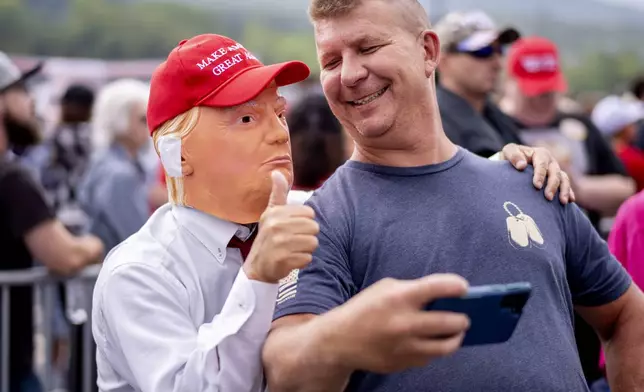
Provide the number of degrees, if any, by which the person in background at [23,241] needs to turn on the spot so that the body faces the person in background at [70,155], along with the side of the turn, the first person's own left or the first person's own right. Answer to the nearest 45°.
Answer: approximately 90° to the first person's own left

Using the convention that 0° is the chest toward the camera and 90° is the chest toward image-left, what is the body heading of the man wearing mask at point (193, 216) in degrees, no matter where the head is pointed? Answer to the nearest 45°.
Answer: approximately 315°

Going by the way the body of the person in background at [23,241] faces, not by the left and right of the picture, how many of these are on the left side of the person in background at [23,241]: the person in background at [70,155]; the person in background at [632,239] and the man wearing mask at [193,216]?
1

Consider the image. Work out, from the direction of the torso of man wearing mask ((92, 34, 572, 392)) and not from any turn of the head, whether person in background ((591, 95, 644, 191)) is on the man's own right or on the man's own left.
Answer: on the man's own left

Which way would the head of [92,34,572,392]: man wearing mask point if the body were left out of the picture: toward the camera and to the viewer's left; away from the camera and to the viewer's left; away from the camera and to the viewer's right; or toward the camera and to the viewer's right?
toward the camera and to the viewer's right

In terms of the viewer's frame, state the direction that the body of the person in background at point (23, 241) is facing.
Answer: to the viewer's right
